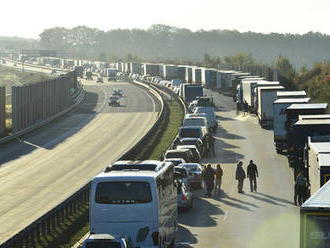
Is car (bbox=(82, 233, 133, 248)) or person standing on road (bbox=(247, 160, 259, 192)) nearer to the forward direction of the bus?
the person standing on road

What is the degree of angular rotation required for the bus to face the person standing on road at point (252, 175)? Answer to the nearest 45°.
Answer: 0° — it already faces them

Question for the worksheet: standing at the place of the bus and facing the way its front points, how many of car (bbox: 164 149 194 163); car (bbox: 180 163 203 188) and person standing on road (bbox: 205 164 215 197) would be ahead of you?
3

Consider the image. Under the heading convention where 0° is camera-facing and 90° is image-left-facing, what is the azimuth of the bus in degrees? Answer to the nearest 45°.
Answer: approximately 180°

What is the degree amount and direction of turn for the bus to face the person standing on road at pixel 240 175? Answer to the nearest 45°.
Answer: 0° — it already faces them

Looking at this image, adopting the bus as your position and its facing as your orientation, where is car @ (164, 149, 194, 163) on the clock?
The car is roughly at 12 o'clock from the bus.

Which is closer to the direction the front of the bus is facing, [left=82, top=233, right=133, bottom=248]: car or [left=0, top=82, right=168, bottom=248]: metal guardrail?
the metal guardrail

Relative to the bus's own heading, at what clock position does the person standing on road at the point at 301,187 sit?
The person standing on road is roughly at 1 o'clock from the bus.

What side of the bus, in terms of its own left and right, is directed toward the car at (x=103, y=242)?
back
